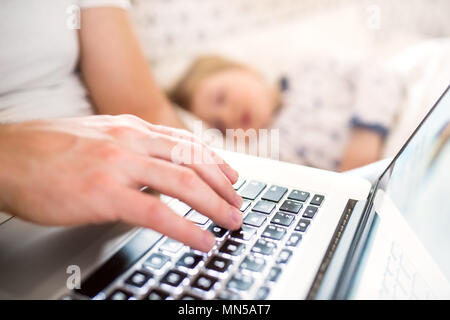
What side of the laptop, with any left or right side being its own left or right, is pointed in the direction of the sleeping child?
right

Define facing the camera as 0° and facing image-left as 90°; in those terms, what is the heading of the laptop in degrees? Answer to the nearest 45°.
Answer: approximately 90°
